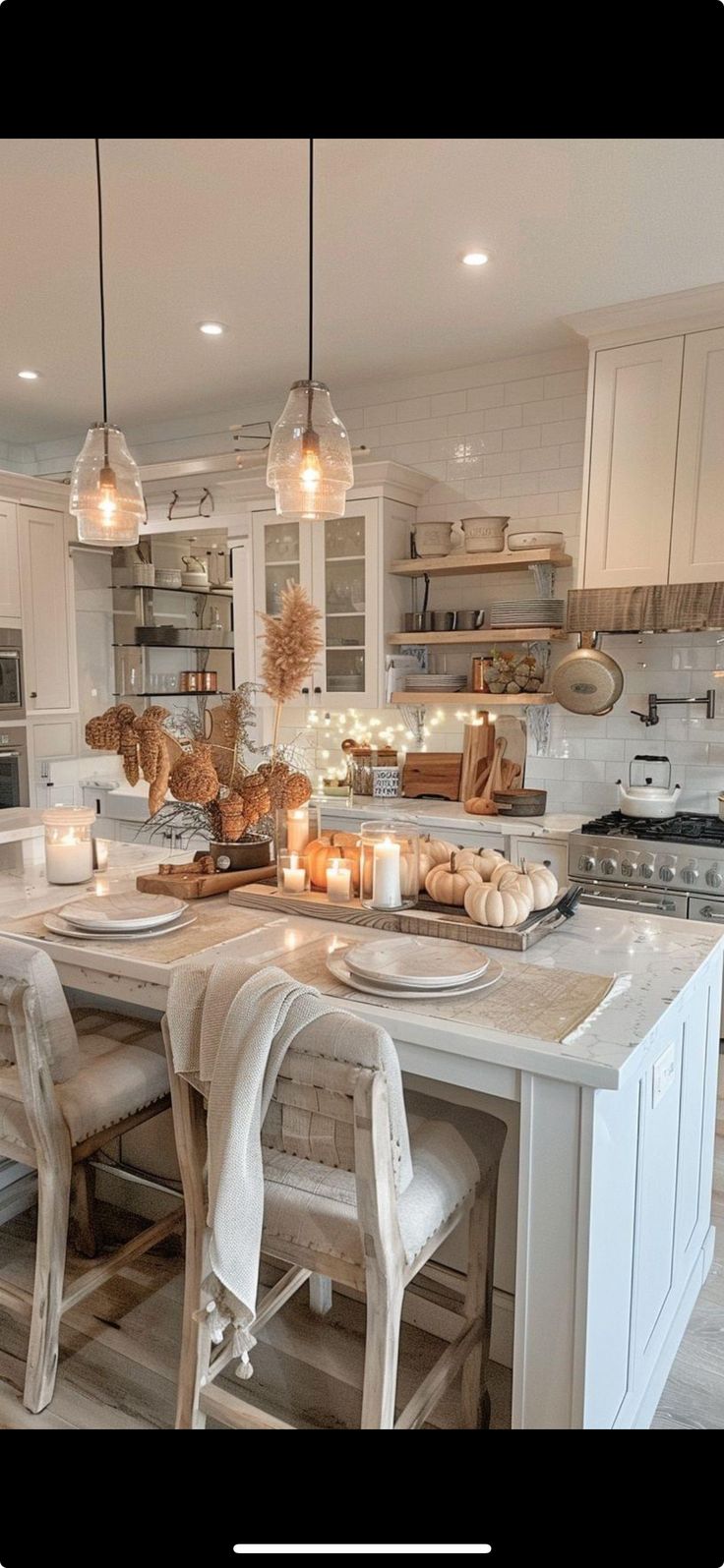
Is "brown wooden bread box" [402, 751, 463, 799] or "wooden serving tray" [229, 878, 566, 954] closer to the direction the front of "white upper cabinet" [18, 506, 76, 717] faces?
the brown wooden bread box

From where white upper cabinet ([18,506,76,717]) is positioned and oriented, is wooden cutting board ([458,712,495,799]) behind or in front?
in front

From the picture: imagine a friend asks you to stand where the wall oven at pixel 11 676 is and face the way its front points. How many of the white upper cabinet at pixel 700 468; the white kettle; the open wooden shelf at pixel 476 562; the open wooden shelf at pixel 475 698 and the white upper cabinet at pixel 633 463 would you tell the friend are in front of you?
5

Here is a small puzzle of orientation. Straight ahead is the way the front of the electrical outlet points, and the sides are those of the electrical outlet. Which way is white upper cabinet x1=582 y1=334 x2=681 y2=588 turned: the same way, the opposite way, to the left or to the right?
to the right

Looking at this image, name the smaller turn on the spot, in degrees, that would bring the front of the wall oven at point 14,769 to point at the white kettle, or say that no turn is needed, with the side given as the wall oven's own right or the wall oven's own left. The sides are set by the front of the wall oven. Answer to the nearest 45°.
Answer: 0° — it already faces it

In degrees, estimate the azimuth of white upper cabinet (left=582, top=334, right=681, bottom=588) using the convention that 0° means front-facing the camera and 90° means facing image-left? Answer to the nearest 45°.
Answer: approximately 45°

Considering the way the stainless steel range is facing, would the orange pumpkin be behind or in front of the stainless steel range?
in front

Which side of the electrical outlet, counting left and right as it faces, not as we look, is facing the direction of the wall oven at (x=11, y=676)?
back

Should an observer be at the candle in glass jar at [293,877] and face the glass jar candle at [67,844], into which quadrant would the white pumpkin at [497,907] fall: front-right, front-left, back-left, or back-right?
back-left

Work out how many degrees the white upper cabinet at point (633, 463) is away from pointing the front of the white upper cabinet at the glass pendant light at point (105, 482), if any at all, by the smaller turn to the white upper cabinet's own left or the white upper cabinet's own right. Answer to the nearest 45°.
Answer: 0° — it already faces it

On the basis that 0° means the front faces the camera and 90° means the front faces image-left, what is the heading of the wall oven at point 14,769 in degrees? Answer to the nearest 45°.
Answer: approximately 315°

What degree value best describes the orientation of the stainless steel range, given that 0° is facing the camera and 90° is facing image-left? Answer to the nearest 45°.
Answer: approximately 45°

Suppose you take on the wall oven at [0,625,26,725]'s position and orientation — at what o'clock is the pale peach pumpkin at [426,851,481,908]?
The pale peach pumpkin is roughly at 1 o'clock from the wall oven.

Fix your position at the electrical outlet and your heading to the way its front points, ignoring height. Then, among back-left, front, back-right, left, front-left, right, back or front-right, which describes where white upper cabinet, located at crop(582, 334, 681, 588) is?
back-left
